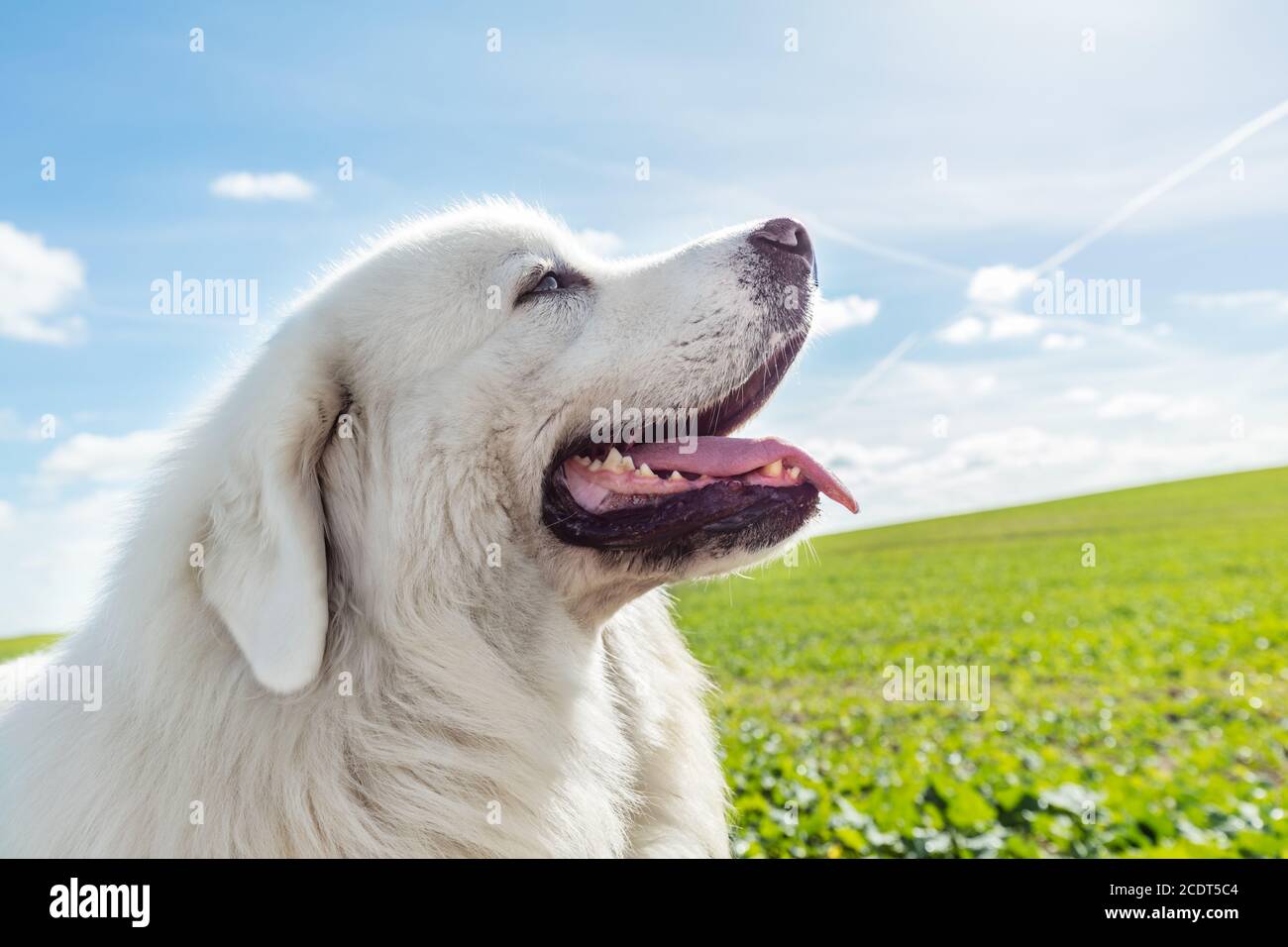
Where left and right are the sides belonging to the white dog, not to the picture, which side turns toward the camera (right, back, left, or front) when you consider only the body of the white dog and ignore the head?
right
